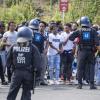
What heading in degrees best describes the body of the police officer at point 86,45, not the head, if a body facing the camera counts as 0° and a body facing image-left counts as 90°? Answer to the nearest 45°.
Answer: approximately 180°

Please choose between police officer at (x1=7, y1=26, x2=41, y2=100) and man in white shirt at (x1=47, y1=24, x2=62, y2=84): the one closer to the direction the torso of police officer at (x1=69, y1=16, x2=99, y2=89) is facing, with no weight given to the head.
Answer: the man in white shirt
